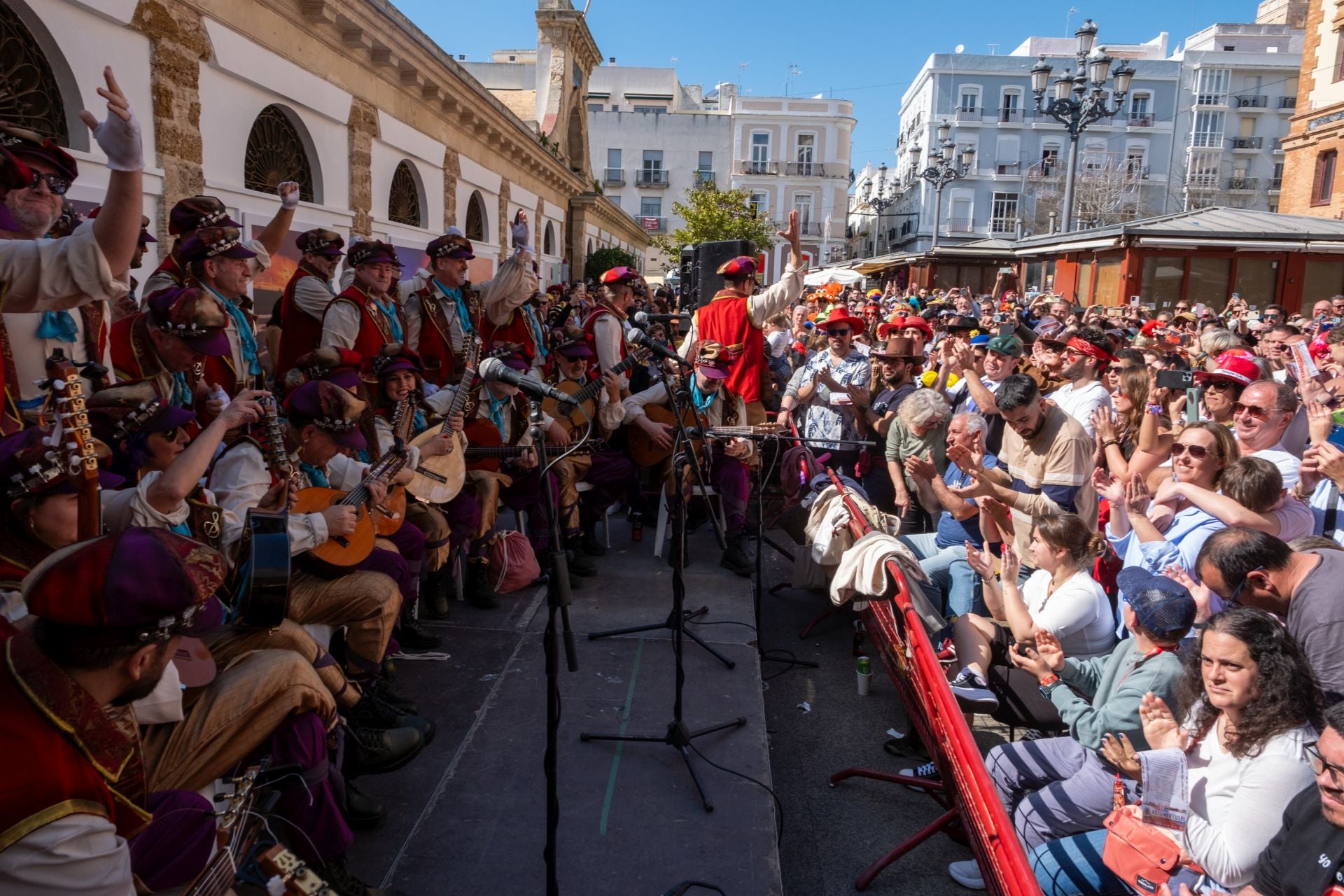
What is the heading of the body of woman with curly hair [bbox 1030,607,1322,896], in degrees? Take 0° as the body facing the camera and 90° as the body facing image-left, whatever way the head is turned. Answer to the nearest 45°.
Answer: approximately 45°

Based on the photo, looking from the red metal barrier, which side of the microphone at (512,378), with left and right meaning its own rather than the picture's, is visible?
back

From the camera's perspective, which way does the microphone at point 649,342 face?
to the viewer's left

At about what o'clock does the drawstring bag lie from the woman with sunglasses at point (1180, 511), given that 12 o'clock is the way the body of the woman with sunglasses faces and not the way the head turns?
The drawstring bag is roughly at 1 o'clock from the woman with sunglasses.

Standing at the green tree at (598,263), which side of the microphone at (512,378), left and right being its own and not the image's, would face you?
right

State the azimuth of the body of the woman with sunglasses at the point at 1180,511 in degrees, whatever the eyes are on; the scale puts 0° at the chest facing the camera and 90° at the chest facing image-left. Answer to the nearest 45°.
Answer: approximately 45°

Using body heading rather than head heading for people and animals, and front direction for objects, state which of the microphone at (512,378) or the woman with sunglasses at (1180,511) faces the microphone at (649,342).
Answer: the woman with sunglasses

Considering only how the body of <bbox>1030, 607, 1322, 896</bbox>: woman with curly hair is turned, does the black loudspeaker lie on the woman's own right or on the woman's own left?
on the woman's own right

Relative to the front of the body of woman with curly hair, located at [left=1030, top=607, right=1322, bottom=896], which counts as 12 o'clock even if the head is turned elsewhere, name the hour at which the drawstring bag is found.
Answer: The drawstring bag is roughly at 2 o'clock from the woman with curly hair.

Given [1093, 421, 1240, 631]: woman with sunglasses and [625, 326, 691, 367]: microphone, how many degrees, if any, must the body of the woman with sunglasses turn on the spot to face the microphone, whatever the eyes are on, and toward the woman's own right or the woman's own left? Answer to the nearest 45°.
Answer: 0° — they already face it

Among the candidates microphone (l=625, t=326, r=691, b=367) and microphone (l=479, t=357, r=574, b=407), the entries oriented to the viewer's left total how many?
2

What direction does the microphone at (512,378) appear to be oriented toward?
to the viewer's left
